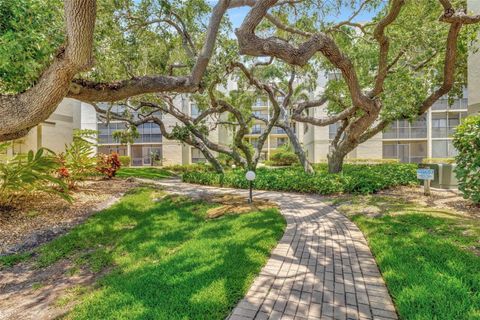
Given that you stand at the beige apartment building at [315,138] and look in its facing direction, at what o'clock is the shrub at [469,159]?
The shrub is roughly at 12 o'clock from the beige apartment building.

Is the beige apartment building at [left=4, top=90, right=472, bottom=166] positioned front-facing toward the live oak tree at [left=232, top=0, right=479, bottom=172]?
yes

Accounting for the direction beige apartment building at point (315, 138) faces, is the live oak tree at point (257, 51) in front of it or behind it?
in front

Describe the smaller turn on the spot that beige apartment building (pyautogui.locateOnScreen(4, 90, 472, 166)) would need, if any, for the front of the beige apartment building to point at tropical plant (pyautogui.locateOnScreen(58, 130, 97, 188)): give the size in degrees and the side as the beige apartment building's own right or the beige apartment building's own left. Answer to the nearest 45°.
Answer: approximately 45° to the beige apartment building's own right

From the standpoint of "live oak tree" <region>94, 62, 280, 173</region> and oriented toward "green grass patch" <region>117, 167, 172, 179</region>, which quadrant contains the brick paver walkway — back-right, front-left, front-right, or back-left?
back-left

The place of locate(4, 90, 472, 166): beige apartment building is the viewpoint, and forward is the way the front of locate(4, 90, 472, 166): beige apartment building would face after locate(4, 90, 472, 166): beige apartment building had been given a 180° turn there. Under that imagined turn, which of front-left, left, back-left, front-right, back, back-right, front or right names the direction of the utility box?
back

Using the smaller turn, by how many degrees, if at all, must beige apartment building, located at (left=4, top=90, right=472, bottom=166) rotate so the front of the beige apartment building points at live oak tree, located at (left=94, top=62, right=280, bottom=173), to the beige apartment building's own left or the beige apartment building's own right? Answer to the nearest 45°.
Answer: approximately 45° to the beige apartment building's own right

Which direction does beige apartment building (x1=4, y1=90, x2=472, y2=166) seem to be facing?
toward the camera

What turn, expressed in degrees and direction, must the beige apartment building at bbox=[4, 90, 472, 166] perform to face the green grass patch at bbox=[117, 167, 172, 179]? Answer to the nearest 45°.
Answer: approximately 45° to its right
